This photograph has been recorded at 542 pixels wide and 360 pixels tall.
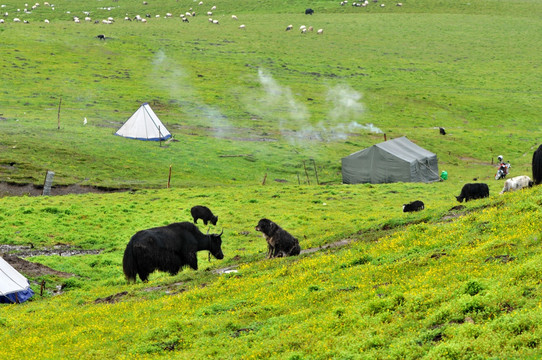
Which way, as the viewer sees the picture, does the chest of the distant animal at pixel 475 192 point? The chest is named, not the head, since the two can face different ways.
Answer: to the viewer's left

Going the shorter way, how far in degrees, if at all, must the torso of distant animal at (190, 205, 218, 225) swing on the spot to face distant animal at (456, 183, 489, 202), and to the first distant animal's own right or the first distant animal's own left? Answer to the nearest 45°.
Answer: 0° — it already faces it

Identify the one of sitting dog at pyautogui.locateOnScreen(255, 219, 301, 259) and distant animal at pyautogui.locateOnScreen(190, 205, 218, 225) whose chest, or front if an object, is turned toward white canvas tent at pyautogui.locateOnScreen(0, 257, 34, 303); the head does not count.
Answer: the sitting dog

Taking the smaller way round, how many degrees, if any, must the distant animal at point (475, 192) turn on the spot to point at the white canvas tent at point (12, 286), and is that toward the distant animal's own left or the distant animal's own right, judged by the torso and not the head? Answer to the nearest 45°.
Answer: approximately 45° to the distant animal's own left

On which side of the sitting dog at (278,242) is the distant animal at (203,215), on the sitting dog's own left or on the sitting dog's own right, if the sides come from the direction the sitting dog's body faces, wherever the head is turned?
on the sitting dog's own right

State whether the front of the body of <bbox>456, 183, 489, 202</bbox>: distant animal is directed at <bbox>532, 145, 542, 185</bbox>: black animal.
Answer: no

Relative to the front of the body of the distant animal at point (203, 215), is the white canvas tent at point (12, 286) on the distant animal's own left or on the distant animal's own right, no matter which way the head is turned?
on the distant animal's own right

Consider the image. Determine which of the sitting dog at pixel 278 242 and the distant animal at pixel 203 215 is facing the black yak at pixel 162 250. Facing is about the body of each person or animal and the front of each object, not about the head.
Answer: the sitting dog

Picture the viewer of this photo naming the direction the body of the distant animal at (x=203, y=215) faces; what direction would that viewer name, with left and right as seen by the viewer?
facing to the right of the viewer

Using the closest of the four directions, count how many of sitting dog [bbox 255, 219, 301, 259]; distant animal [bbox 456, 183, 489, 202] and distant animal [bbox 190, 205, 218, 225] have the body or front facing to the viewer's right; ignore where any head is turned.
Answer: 1

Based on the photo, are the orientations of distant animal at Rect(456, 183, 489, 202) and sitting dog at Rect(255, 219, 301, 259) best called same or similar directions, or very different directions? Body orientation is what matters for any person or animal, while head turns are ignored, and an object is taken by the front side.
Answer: same or similar directions

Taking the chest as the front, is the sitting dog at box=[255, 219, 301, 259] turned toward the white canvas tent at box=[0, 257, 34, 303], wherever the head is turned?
yes

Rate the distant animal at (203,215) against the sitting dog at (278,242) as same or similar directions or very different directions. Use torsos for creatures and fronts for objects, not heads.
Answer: very different directions

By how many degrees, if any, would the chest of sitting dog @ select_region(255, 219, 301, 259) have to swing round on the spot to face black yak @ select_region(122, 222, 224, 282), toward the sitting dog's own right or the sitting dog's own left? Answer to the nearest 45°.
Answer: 0° — it already faces it

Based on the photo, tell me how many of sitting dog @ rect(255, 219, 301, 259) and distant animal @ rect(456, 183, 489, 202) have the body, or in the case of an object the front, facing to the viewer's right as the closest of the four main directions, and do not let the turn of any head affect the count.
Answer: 0

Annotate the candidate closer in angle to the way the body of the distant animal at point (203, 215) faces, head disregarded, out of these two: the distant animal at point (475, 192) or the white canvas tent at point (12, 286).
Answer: the distant animal

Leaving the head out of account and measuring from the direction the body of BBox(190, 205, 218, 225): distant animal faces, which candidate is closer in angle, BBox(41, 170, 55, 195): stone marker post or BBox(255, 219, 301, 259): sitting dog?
the sitting dog

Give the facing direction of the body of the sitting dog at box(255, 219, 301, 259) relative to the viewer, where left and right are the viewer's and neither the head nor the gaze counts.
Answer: facing to the left of the viewer
